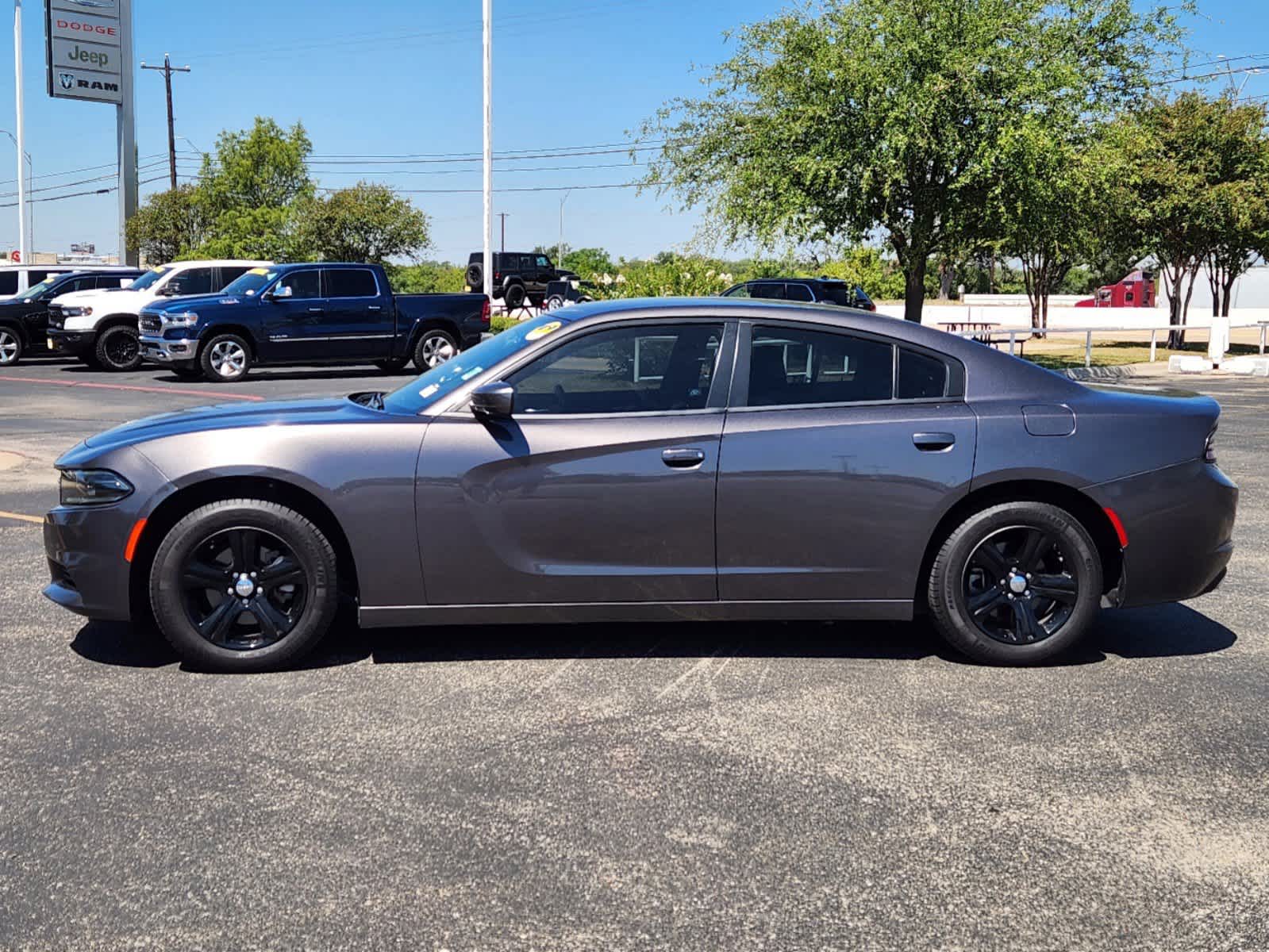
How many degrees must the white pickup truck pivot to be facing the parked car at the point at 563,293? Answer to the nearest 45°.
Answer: approximately 180°

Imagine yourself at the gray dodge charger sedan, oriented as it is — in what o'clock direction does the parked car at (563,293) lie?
The parked car is roughly at 3 o'clock from the gray dodge charger sedan.

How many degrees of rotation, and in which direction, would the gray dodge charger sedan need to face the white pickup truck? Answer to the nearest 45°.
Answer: approximately 45° to its right

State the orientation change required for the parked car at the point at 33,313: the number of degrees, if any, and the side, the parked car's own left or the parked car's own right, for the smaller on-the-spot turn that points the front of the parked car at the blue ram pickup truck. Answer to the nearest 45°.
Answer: approximately 90° to the parked car's own left

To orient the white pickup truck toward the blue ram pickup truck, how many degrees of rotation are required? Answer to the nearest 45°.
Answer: approximately 90° to its left

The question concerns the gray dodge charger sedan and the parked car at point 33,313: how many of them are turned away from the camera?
0

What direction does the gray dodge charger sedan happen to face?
to the viewer's left

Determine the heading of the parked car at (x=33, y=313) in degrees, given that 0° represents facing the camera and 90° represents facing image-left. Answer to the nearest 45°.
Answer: approximately 45°

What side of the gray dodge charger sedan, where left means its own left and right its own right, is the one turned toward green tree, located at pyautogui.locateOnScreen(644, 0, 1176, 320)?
right

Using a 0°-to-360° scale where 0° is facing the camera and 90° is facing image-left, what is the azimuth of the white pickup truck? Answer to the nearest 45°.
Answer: approximately 45°
